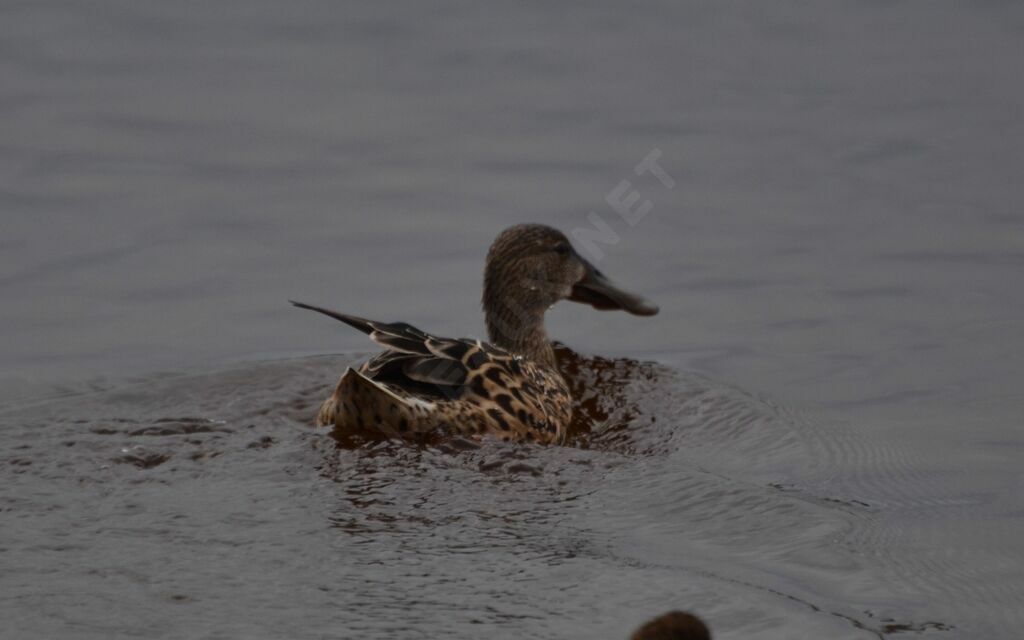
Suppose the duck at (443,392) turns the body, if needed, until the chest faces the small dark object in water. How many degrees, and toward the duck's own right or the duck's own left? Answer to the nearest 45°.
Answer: approximately 90° to the duck's own right

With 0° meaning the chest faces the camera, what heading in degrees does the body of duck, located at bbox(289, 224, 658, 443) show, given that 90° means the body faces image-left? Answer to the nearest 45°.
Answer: approximately 270°
